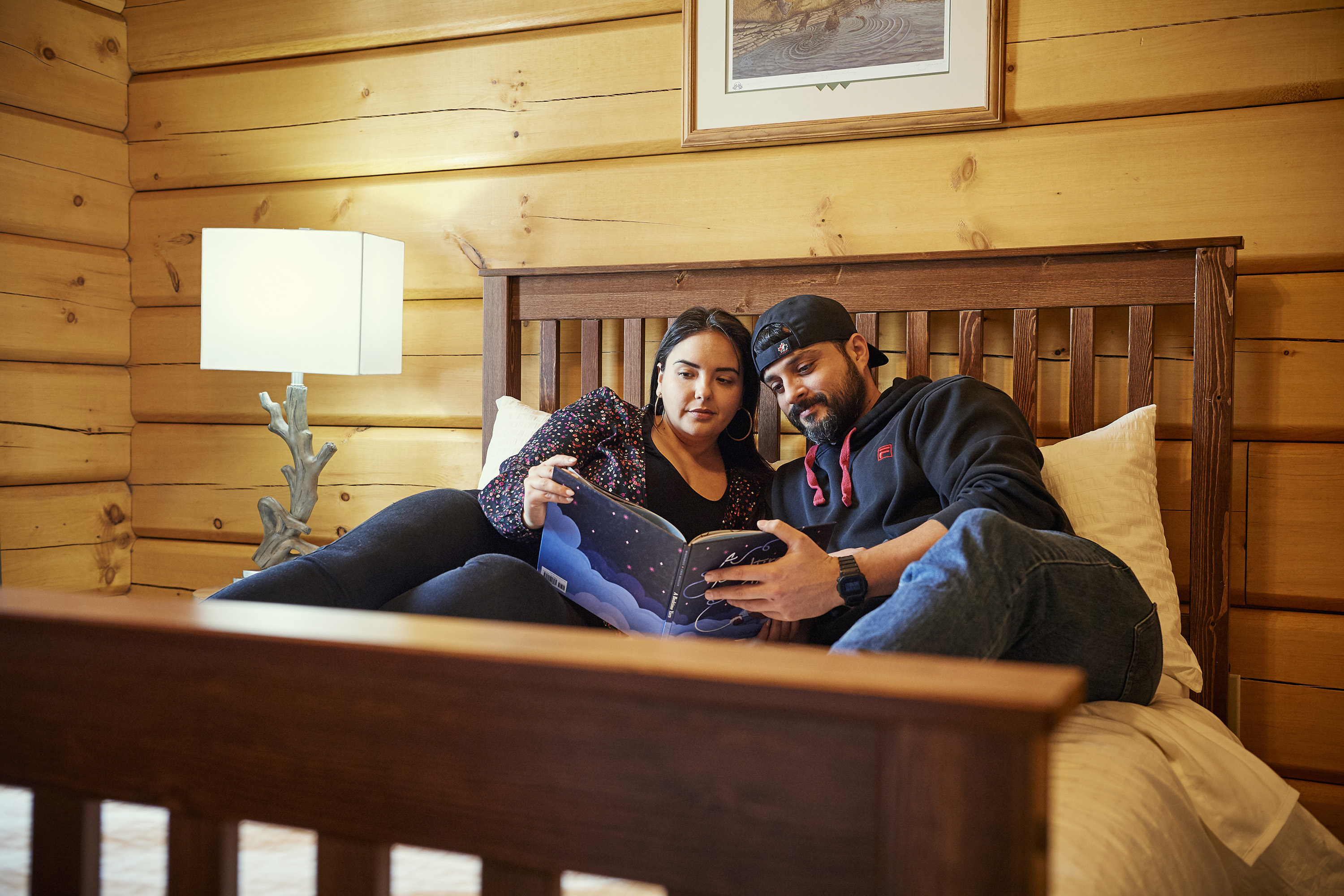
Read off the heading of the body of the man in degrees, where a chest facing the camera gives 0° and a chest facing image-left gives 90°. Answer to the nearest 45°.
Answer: approximately 45°

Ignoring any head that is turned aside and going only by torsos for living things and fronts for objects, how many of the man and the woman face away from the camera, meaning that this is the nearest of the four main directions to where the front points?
0

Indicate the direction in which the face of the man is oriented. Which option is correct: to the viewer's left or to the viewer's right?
to the viewer's left

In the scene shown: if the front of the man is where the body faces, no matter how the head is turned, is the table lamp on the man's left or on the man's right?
on the man's right

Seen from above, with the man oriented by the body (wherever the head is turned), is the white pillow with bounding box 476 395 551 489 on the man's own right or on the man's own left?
on the man's own right

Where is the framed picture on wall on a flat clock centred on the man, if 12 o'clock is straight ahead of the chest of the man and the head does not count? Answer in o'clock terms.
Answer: The framed picture on wall is roughly at 4 o'clock from the man.

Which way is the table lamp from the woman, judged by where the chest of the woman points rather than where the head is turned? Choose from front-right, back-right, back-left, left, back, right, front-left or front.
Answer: back-right

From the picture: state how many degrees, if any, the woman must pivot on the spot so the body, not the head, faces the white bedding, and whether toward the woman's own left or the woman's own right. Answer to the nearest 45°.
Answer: approximately 45° to the woman's own left

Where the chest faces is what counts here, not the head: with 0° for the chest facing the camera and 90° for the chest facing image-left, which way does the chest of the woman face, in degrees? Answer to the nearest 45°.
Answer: approximately 0°
